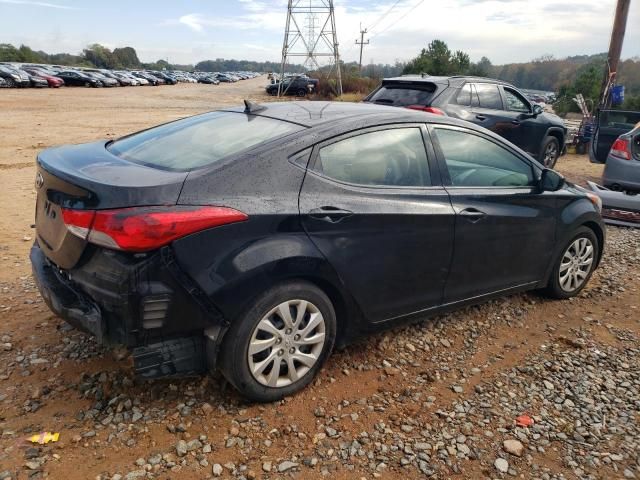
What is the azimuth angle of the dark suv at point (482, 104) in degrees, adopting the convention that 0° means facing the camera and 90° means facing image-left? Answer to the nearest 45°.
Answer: approximately 225°

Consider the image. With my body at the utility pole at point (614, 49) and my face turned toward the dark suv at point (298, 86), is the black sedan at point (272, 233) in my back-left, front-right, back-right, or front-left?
back-left

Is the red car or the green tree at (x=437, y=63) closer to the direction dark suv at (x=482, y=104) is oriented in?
the green tree

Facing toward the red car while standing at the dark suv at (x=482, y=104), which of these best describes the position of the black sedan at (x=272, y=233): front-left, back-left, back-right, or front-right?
back-left

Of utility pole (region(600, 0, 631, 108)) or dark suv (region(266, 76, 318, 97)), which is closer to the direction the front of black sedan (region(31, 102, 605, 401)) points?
the utility pole

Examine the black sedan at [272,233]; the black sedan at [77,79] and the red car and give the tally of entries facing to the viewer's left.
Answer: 0

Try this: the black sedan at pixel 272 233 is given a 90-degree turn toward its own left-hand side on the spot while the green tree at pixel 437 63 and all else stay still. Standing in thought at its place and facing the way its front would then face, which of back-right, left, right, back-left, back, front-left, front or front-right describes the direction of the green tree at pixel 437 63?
front-right

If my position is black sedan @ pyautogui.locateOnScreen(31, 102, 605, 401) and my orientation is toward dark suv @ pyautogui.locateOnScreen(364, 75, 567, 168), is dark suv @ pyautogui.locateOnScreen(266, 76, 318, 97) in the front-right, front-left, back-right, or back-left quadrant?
front-left

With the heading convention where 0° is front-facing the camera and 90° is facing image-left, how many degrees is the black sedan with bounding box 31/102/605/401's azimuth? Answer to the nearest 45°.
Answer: approximately 225°

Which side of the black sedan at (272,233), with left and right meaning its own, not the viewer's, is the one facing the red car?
left

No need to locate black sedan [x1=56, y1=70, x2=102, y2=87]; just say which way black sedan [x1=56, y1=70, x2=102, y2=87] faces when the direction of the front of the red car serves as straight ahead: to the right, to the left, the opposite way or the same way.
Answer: the same way

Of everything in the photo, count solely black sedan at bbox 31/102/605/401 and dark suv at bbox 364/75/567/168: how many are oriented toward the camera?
0
